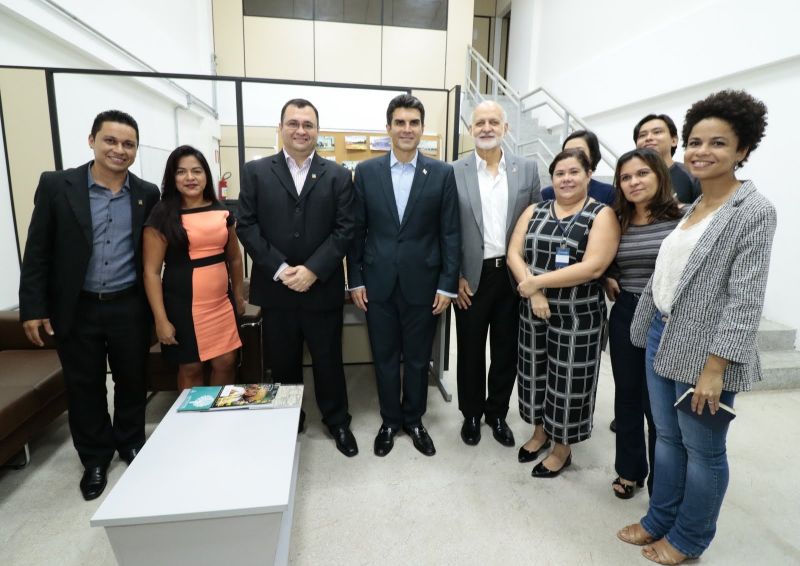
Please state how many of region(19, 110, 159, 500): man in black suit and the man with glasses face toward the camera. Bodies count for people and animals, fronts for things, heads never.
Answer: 2

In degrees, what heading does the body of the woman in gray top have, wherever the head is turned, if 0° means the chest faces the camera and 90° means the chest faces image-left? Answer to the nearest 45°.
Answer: approximately 45°

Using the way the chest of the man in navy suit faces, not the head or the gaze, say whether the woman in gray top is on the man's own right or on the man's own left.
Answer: on the man's own left

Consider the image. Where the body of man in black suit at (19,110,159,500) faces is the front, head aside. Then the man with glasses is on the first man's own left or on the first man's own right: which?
on the first man's own left

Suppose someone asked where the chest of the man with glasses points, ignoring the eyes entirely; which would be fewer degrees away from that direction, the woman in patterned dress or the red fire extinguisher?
the woman in patterned dress

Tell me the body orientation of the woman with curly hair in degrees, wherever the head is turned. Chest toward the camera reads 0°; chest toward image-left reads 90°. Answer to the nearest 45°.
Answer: approximately 45°

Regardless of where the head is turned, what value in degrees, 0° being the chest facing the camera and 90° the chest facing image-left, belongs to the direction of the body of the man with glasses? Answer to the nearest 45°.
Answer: approximately 0°

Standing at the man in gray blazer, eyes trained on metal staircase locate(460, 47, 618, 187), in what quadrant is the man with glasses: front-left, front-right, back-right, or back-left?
back-left

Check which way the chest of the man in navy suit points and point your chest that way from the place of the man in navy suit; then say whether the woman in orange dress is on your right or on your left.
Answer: on your right
